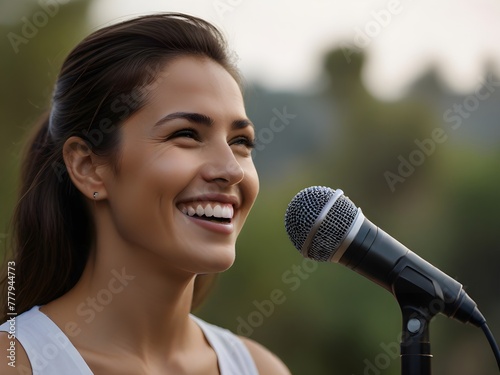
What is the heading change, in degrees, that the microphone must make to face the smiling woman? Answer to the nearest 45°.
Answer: approximately 45° to its right

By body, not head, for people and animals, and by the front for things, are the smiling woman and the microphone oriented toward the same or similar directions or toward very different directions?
very different directions

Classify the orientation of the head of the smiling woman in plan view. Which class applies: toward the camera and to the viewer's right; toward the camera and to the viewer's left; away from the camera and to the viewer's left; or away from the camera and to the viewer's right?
toward the camera and to the viewer's right

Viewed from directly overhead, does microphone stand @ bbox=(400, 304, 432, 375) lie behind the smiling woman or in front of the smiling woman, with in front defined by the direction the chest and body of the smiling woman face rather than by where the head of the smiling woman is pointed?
in front

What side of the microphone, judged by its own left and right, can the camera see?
left

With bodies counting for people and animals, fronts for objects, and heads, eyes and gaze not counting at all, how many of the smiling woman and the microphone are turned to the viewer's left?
1

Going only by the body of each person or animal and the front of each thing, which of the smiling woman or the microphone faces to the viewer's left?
the microphone

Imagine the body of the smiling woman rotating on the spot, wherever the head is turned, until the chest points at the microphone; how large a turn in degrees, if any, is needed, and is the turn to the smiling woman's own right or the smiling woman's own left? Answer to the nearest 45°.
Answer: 0° — they already face it

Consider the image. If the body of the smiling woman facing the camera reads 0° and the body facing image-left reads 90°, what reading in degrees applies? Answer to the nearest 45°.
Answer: approximately 315°
